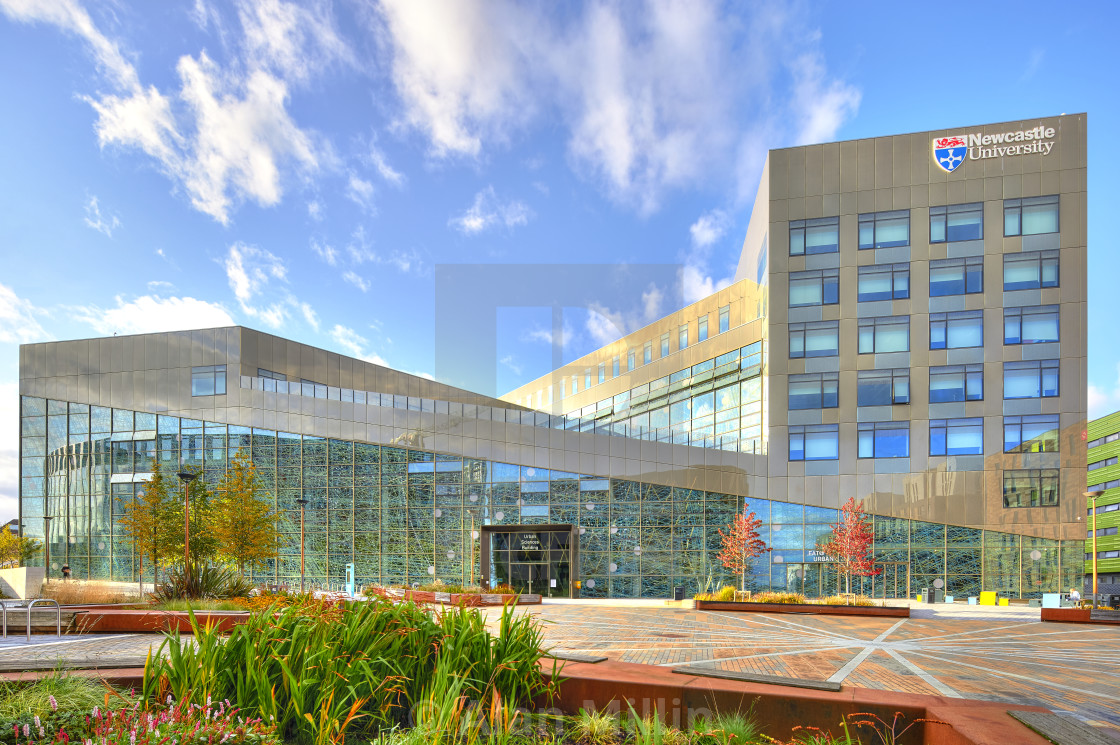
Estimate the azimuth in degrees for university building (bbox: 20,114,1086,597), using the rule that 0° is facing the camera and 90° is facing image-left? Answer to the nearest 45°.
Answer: approximately 0°

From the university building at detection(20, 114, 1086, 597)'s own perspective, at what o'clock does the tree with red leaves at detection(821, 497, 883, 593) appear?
The tree with red leaves is roughly at 10 o'clock from the university building.

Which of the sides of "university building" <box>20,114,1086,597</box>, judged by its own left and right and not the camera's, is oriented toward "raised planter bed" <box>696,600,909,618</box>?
front
